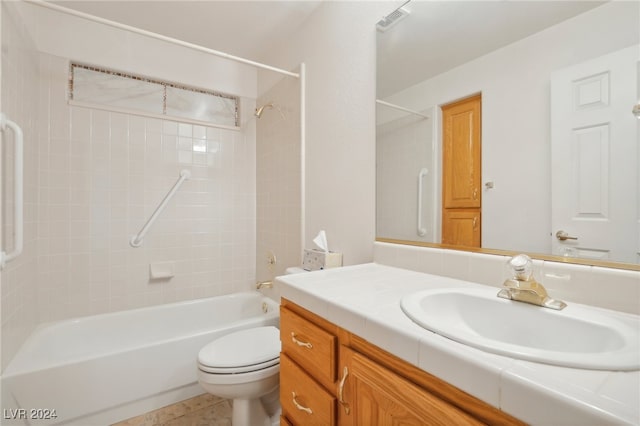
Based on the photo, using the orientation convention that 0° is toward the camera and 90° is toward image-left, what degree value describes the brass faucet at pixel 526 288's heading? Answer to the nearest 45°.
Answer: approximately 45°

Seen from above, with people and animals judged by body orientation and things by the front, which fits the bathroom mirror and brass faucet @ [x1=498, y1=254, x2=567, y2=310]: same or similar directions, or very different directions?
same or similar directions

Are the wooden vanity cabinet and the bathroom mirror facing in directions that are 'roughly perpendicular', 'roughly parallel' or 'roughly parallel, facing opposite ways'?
roughly parallel

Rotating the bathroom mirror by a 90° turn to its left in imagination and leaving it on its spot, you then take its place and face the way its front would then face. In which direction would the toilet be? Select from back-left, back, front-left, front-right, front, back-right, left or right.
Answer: back-right

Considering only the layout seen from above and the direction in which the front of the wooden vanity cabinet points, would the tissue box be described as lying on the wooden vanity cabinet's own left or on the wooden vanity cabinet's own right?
on the wooden vanity cabinet's own right

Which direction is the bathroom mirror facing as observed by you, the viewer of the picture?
facing the viewer and to the left of the viewer

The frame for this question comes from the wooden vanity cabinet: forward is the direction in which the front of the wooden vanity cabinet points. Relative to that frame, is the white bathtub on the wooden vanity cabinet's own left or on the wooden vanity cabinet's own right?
on the wooden vanity cabinet's own right

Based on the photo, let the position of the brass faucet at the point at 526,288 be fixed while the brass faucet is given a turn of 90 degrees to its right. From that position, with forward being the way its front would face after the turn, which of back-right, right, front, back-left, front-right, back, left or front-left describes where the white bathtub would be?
front-left

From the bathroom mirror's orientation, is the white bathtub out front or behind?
out front

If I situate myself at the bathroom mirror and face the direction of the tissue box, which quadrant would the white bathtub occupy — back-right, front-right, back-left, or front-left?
front-left

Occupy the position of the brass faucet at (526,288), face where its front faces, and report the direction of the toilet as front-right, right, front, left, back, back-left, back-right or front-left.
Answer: front-right
